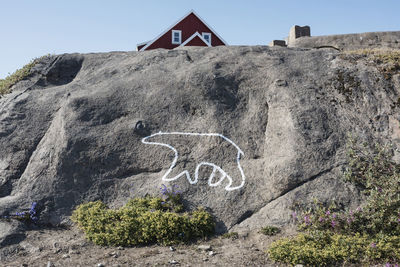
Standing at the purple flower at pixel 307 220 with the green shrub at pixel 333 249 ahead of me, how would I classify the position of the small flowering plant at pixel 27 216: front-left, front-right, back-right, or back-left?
back-right

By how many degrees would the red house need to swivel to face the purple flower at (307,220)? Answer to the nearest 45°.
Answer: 0° — it already faces it

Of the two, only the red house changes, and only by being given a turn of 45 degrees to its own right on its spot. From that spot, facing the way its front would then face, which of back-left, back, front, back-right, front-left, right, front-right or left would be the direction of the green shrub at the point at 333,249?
front-left

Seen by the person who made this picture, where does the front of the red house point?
facing the viewer

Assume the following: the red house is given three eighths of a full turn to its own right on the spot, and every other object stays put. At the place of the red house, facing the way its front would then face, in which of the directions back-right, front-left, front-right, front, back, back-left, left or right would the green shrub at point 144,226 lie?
back-left

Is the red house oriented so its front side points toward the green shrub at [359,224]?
yes

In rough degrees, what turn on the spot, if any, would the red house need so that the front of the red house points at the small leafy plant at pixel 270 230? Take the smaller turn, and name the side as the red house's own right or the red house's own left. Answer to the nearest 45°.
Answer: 0° — it already faces it

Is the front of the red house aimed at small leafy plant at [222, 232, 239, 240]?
yes

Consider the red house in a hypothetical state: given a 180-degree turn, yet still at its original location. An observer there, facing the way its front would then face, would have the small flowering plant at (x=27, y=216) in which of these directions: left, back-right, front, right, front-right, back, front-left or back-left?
back

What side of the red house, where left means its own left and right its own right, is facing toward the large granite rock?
front
